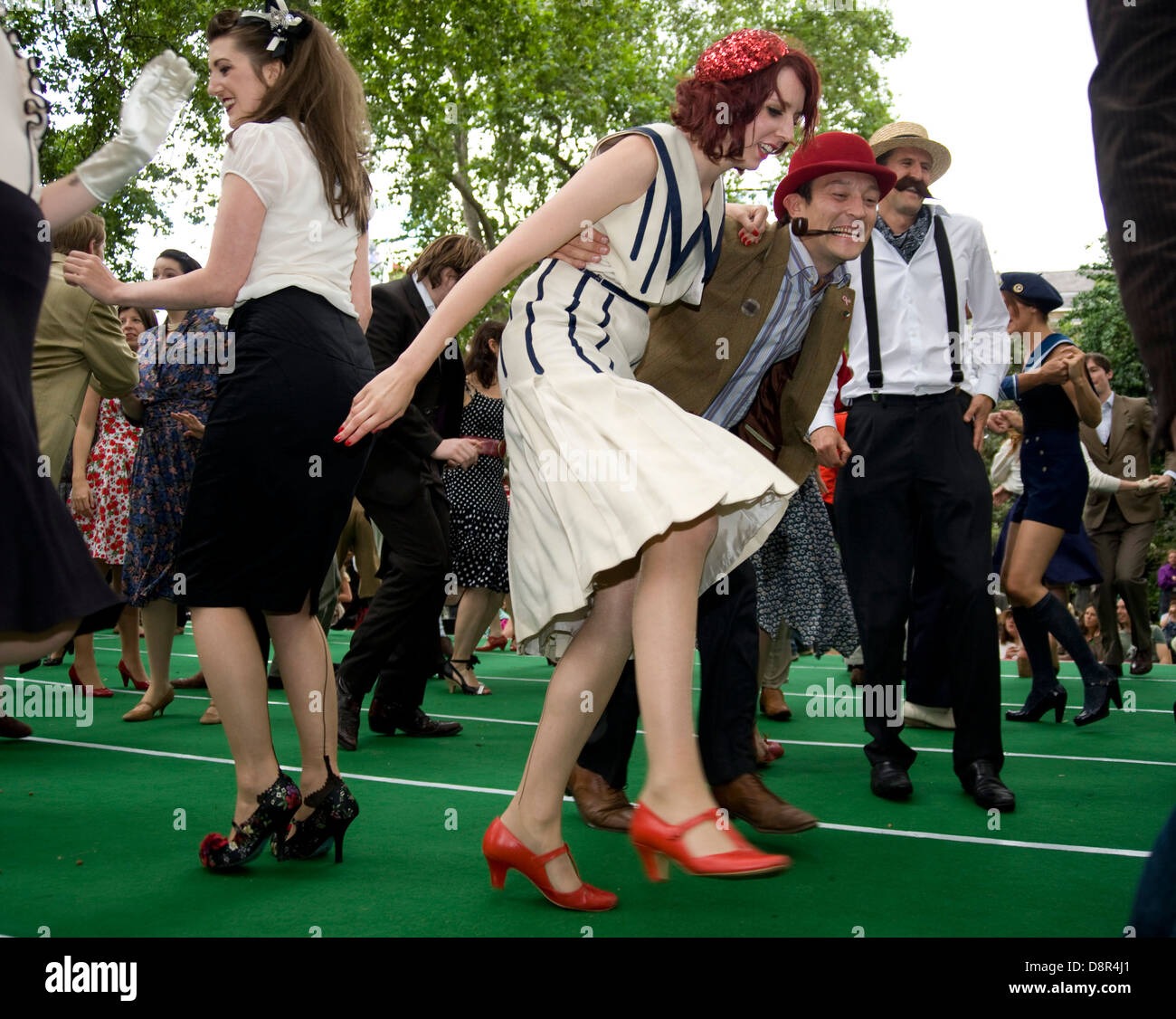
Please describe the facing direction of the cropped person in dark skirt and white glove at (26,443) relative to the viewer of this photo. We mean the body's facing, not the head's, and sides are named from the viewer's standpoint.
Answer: facing to the right of the viewer

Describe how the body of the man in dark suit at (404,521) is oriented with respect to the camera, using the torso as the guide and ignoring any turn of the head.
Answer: to the viewer's right

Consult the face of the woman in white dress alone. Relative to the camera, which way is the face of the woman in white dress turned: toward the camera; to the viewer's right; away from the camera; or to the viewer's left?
to the viewer's right

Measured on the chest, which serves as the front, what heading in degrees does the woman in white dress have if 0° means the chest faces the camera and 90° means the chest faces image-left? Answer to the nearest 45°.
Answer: approximately 315°

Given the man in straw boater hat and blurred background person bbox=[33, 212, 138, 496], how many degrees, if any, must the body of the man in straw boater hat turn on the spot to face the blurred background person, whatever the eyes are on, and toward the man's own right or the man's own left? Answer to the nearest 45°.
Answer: approximately 90° to the man's own right

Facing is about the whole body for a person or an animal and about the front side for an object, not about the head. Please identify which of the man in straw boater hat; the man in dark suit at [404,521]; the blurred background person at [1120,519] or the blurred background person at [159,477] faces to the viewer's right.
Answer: the man in dark suit

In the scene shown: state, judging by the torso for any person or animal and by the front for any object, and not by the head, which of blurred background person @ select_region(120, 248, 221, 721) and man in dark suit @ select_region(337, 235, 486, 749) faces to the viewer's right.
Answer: the man in dark suit
